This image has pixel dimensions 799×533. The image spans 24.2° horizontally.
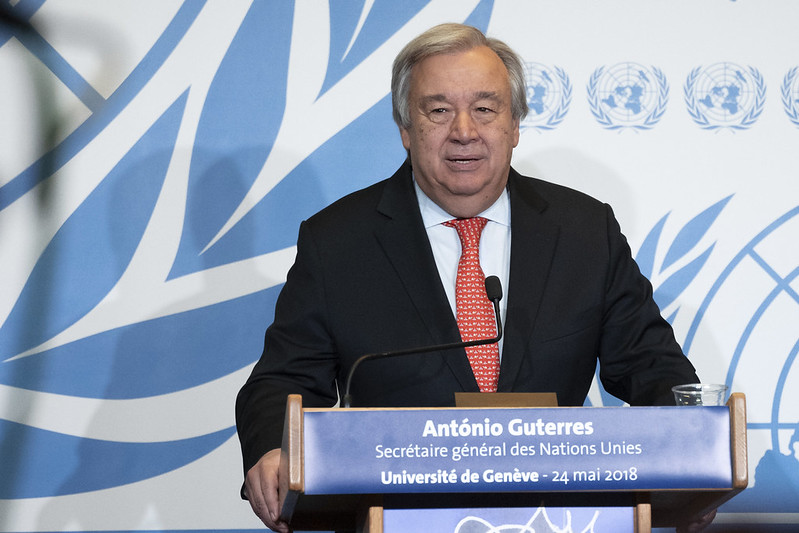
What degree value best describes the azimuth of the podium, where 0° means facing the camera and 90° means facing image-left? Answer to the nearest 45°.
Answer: approximately 0°

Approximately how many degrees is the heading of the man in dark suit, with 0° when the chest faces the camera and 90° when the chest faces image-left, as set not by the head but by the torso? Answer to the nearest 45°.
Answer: approximately 0°

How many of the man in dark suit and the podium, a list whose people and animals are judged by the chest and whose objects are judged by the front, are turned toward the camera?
2

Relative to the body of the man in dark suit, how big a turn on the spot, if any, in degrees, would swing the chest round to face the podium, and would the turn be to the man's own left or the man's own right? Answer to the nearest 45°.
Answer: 0° — they already face it

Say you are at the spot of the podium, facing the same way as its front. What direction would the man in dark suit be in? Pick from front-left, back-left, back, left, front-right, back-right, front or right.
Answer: back
